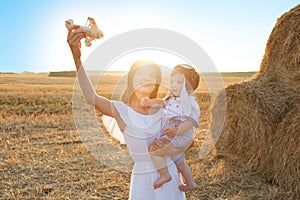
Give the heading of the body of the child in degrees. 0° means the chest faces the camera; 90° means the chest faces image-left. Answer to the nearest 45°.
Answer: approximately 45°

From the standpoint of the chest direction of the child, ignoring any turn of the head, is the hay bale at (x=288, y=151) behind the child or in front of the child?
behind

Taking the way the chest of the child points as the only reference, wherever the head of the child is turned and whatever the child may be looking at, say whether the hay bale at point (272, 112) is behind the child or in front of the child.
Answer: behind
